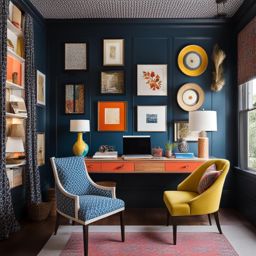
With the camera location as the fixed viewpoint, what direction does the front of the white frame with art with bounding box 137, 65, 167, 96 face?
facing the viewer

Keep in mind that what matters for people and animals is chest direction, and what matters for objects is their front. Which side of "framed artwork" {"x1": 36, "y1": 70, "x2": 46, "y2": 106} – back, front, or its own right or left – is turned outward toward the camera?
right

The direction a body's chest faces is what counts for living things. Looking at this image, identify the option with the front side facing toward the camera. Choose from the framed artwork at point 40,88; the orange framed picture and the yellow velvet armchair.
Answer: the orange framed picture

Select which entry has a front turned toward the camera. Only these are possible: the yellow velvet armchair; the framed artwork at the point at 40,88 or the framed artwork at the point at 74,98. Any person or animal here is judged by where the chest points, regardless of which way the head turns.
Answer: the framed artwork at the point at 74,98

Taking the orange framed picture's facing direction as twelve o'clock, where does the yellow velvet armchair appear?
The yellow velvet armchair is roughly at 11 o'clock from the orange framed picture.

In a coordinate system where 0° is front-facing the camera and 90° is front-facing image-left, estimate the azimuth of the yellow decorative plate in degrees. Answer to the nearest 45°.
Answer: approximately 0°

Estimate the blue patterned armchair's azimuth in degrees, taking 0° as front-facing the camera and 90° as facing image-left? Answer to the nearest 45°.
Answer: approximately 315°

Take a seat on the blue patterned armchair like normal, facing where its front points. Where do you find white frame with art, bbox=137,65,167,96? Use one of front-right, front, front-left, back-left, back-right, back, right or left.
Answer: left

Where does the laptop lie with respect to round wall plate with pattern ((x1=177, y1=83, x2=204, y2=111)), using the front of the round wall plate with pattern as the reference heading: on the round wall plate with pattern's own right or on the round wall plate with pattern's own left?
on the round wall plate with pattern's own right

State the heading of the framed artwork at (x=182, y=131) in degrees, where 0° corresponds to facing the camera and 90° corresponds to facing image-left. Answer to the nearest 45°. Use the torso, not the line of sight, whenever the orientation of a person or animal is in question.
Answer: approximately 0°
